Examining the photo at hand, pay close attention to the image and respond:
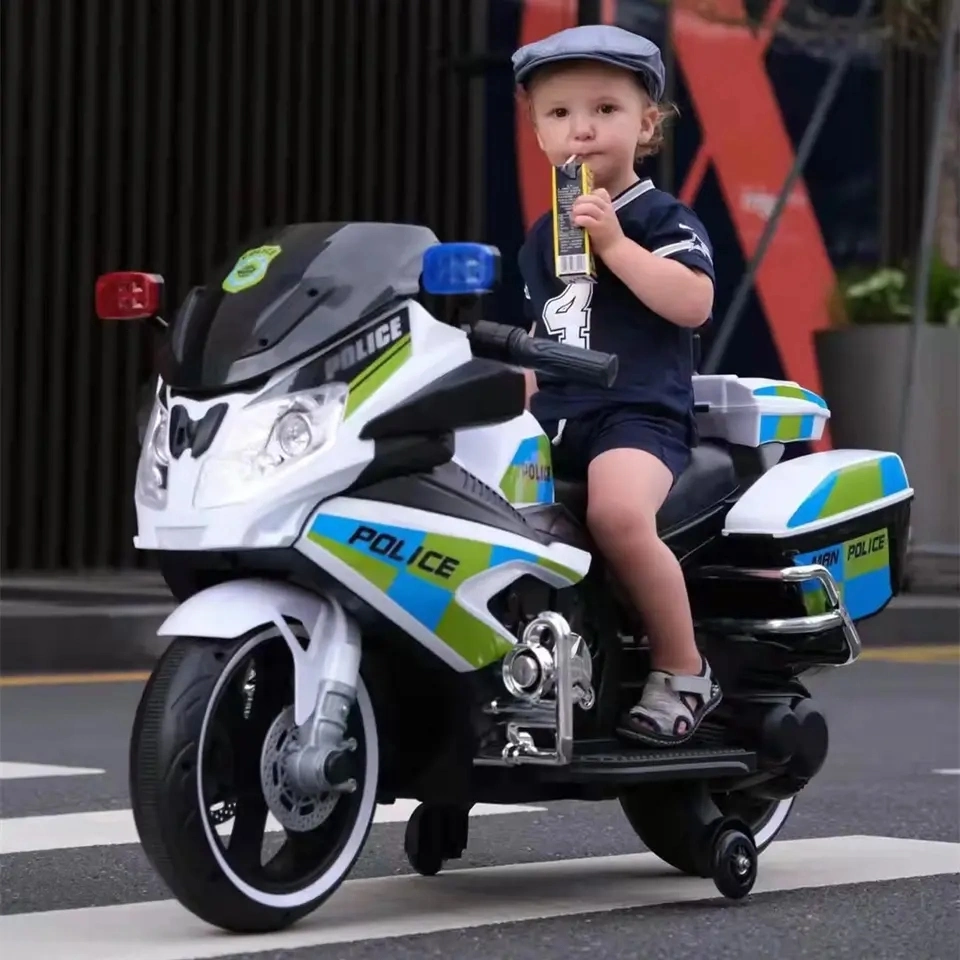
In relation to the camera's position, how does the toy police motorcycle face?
facing the viewer and to the left of the viewer

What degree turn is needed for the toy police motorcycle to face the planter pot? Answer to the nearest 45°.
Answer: approximately 135° to its right
